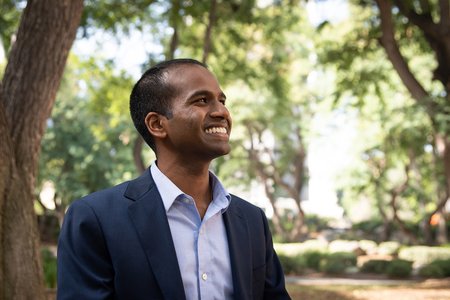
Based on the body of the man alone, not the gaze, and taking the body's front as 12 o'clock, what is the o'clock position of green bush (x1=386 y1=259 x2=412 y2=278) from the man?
The green bush is roughly at 8 o'clock from the man.

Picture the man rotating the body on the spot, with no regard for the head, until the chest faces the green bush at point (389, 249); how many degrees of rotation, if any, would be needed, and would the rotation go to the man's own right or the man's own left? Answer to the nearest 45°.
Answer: approximately 135° to the man's own left

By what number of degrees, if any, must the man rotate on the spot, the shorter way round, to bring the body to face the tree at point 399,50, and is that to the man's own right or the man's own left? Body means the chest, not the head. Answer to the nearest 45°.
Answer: approximately 90° to the man's own left

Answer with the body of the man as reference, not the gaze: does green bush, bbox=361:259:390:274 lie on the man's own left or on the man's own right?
on the man's own left

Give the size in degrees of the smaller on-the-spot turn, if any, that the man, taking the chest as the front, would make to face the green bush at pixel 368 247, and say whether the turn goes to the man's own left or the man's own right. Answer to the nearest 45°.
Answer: approximately 135° to the man's own left

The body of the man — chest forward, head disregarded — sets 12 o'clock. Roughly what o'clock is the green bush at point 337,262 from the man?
The green bush is roughly at 8 o'clock from the man.

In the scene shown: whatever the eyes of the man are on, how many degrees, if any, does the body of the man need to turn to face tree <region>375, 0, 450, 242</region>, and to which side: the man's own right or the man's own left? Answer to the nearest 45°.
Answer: approximately 90° to the man's own left

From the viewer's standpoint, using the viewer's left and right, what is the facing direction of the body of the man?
facing the viewer and to the right of the viewer
